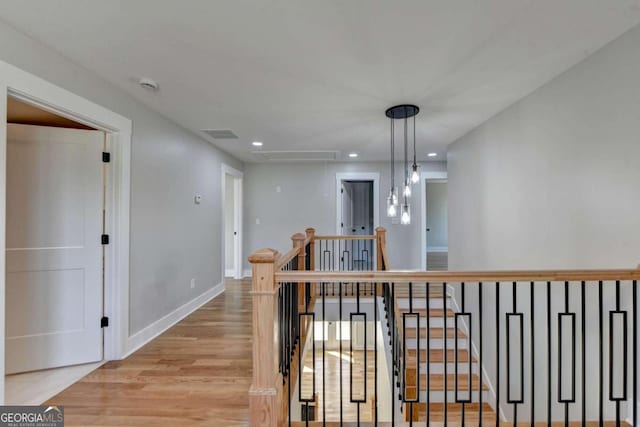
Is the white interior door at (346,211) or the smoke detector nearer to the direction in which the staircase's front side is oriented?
the smoke detector

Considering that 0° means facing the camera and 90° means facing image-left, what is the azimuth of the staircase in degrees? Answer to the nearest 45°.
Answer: approximately 0°

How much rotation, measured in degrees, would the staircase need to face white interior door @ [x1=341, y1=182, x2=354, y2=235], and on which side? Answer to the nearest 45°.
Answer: approximately 135° to its right

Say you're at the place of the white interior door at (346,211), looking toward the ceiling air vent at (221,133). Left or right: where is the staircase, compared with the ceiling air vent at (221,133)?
left

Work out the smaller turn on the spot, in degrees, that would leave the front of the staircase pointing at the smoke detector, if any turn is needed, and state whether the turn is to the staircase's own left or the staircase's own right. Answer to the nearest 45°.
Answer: approximately 45° to the staircase's own right
